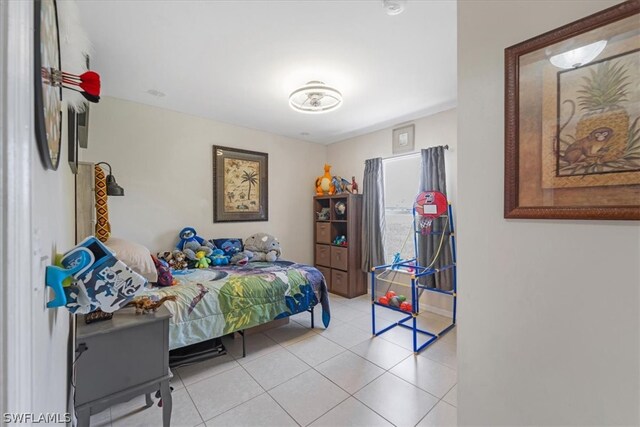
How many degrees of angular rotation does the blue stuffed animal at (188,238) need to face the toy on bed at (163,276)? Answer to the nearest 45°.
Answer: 0° — it already faces it

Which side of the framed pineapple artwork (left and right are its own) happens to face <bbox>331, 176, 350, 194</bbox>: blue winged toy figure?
right

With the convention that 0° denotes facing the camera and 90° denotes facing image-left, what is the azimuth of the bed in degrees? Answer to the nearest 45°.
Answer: approximately 225°

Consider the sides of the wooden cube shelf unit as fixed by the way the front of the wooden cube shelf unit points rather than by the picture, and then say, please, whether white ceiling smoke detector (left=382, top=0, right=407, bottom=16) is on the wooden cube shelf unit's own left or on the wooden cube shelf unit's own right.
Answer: on the wooden cube shelf unit's own left

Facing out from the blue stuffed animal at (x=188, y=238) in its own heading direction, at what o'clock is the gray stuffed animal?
The gray stuffed animal is roughly at 9 o'clock from the blue stuffed animal.

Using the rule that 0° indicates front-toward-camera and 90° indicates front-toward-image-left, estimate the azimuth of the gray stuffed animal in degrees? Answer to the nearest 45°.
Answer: approximately 0°

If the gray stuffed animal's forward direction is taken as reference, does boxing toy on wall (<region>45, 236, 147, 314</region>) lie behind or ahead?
ahead

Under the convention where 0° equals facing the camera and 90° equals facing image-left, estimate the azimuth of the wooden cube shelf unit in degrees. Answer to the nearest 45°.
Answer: approximately 45°

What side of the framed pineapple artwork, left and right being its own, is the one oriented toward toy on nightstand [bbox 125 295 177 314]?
front

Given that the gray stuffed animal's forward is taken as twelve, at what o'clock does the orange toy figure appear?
The orange toy figure is roughly at 8 o'clock from the gray stuffed animal.

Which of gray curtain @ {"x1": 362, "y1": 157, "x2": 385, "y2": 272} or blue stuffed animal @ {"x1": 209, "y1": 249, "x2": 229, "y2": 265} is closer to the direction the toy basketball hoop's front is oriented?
the blue stuffed animal

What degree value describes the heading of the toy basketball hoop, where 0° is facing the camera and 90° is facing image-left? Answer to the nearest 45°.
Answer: approximately 45°

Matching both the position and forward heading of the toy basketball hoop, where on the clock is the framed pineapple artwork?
The framed pineapple artwork is roughly at 10 o'clock from the toy basketball hoop.
